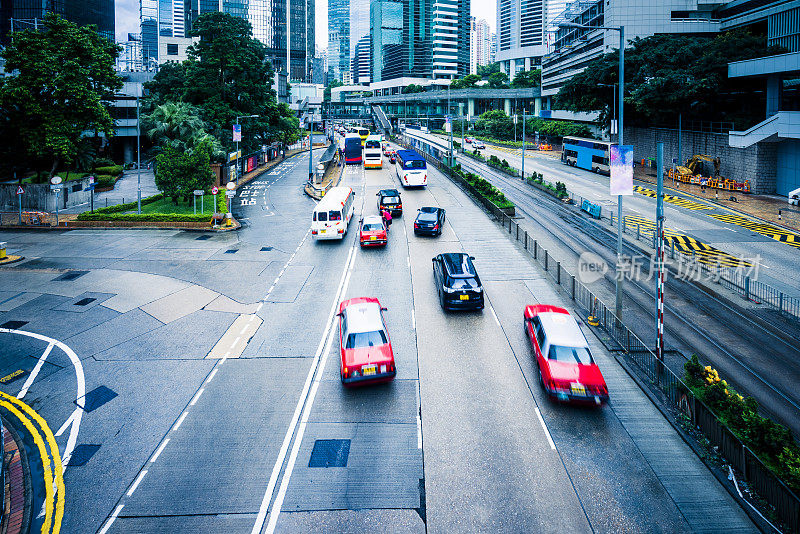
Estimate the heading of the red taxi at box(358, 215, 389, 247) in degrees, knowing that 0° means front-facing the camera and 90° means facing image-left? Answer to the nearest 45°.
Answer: approximately 180°

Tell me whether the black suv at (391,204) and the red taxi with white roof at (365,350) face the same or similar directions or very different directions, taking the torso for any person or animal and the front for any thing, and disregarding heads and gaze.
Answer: same or similar directions

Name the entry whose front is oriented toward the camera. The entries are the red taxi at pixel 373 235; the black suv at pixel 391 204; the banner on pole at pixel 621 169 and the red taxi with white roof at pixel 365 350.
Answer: the banner on pole

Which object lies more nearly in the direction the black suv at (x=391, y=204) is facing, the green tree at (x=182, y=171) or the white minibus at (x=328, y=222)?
the green tree

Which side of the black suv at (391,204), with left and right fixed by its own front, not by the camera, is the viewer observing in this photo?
back

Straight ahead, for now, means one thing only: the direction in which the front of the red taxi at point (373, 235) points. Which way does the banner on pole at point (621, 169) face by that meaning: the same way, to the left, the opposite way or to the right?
the opposite way

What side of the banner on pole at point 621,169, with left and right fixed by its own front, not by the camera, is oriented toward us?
front

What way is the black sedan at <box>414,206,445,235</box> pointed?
away from the camera

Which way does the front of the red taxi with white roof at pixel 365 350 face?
away from the camera
